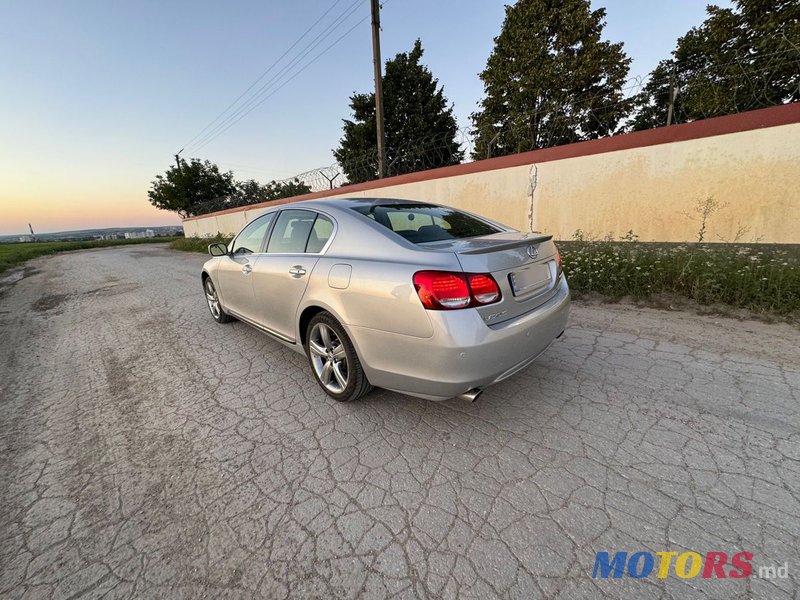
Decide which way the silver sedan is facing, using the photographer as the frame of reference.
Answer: facing away from the viewer and to the left of the viewer

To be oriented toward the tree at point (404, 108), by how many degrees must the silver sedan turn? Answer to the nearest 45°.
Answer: approximately 45° to its right

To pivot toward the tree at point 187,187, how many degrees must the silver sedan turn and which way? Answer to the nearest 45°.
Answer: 0° — it already faces it

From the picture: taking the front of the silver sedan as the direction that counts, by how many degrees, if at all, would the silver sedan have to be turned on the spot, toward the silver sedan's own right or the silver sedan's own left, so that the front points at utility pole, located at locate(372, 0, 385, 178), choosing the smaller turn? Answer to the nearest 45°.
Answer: approximately 45° to the silver sedan's own right

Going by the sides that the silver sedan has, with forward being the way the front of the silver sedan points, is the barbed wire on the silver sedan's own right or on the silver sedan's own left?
on the silver sedan's own right

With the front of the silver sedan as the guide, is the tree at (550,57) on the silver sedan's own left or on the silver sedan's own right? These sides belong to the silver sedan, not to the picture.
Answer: on the silver sedan's own right

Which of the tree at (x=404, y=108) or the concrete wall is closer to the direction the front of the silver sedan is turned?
the tree

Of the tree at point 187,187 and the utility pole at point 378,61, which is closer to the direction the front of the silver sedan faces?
the tree

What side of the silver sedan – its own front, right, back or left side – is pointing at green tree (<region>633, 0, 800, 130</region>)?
right
